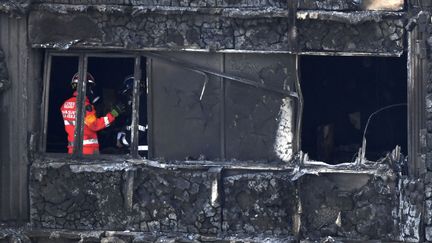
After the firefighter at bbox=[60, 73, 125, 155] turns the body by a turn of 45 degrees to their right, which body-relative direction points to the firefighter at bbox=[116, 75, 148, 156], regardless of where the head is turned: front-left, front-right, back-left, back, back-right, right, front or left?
front

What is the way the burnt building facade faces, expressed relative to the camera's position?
facing the viewer

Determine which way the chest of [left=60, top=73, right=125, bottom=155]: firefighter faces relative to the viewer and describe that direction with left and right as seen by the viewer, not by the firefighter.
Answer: facing away from the viewer and to the right of the viewer
